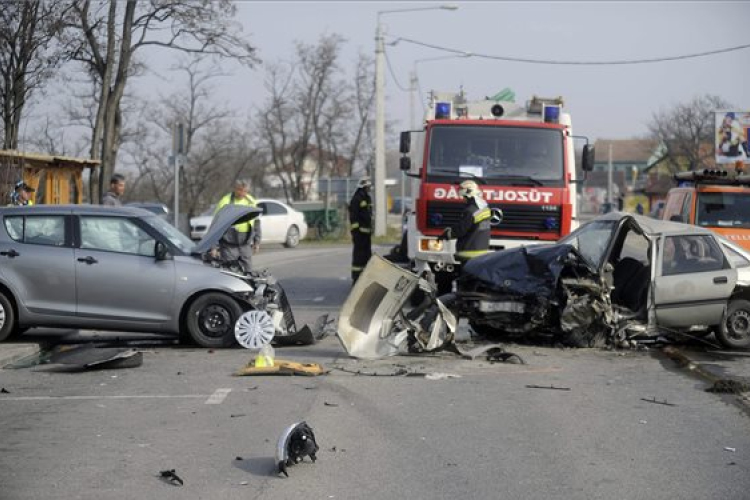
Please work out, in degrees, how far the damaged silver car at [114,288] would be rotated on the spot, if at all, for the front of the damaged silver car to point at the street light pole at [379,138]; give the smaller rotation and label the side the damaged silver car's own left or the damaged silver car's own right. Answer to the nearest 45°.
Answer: approximately 90° to the damaged silver car's own left

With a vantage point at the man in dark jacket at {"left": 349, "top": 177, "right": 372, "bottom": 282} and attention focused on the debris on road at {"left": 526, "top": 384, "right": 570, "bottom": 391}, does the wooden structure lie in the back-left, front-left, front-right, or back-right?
back-right

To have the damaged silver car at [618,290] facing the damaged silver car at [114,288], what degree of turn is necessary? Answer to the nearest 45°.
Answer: approximately 45° to its right

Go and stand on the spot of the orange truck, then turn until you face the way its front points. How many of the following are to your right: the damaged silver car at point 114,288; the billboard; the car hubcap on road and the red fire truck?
3

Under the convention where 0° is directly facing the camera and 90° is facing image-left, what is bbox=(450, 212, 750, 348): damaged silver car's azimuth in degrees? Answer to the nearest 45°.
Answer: approximately 45°

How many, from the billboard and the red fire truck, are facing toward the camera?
2

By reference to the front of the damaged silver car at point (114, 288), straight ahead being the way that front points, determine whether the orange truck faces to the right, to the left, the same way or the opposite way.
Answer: to the right

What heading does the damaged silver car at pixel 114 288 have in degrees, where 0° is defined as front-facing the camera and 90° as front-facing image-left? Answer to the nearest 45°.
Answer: approximately 270°

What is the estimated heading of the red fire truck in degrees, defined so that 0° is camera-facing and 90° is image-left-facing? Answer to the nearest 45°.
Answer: approximately 0°

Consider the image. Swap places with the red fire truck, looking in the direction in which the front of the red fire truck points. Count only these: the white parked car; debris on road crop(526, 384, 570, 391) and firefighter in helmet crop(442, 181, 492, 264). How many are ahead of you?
2

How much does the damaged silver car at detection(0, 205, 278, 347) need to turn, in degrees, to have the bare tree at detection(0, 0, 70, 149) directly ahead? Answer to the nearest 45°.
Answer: approximately 90° to its left

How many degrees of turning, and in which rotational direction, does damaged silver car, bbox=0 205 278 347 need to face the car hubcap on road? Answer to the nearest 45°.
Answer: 0° — it already faces it

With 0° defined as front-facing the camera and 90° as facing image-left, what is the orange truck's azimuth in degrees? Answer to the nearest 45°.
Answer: approximately 315°

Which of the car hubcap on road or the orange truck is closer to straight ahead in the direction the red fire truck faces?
the car hubcap on road

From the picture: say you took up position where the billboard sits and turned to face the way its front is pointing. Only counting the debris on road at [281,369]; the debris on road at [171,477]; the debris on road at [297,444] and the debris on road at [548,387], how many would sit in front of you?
4
